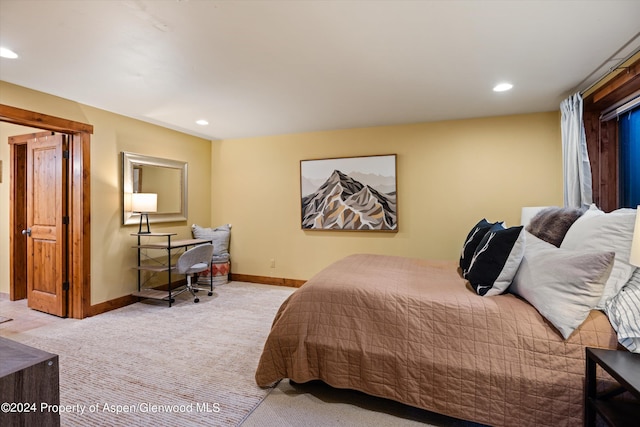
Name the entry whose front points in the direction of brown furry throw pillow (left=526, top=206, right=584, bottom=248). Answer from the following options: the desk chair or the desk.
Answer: the desk

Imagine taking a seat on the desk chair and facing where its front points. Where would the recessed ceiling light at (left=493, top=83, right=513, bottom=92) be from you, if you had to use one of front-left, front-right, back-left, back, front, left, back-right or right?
back

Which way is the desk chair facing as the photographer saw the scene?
facing away from the viewer and to the left of the viewer

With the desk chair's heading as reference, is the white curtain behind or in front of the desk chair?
behind

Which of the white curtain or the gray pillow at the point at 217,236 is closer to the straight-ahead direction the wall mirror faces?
the white curtain

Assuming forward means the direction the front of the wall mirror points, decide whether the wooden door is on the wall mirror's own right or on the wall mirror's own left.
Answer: on the wall mirror's own right

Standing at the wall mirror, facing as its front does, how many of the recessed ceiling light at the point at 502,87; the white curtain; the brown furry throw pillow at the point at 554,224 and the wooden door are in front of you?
3

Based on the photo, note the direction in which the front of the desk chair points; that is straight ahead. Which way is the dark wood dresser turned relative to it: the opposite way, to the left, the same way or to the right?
the opposite way

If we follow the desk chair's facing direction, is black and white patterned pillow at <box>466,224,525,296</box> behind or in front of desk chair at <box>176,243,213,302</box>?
behind

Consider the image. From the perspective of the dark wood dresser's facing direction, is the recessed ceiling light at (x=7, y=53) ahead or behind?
behind

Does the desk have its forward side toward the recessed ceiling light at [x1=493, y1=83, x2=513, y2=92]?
yes

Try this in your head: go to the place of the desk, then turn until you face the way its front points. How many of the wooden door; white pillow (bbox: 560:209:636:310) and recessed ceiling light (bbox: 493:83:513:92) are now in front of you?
2
